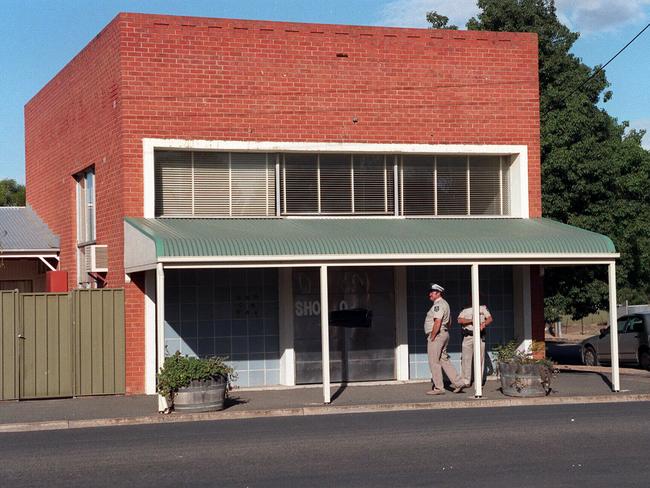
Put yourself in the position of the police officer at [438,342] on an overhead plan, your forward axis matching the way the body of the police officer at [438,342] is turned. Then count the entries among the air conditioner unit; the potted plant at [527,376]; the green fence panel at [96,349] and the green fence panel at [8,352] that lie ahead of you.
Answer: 3

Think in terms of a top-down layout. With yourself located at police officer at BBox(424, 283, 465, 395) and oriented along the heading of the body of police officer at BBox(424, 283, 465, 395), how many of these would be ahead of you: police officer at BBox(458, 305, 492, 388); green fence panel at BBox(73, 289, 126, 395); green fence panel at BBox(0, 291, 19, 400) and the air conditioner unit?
3

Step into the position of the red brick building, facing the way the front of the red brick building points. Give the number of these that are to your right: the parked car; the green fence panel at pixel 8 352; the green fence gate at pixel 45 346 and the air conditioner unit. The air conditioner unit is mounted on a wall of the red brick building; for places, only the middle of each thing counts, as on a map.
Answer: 3

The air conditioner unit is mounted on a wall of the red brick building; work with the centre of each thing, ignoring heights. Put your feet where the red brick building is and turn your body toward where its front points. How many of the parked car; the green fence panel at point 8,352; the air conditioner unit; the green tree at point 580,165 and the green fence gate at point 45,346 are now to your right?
3

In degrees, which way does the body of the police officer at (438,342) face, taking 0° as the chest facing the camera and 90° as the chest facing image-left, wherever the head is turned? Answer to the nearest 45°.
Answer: approximately 90°

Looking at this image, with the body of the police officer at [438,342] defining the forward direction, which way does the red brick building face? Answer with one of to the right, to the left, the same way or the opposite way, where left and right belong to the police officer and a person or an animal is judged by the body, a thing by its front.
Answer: to the left

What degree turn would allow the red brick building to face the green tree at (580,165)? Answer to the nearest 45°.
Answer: approximately 135° to its left

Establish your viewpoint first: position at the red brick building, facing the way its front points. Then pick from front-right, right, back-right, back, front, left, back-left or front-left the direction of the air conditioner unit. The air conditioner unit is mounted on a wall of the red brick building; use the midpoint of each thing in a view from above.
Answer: right
